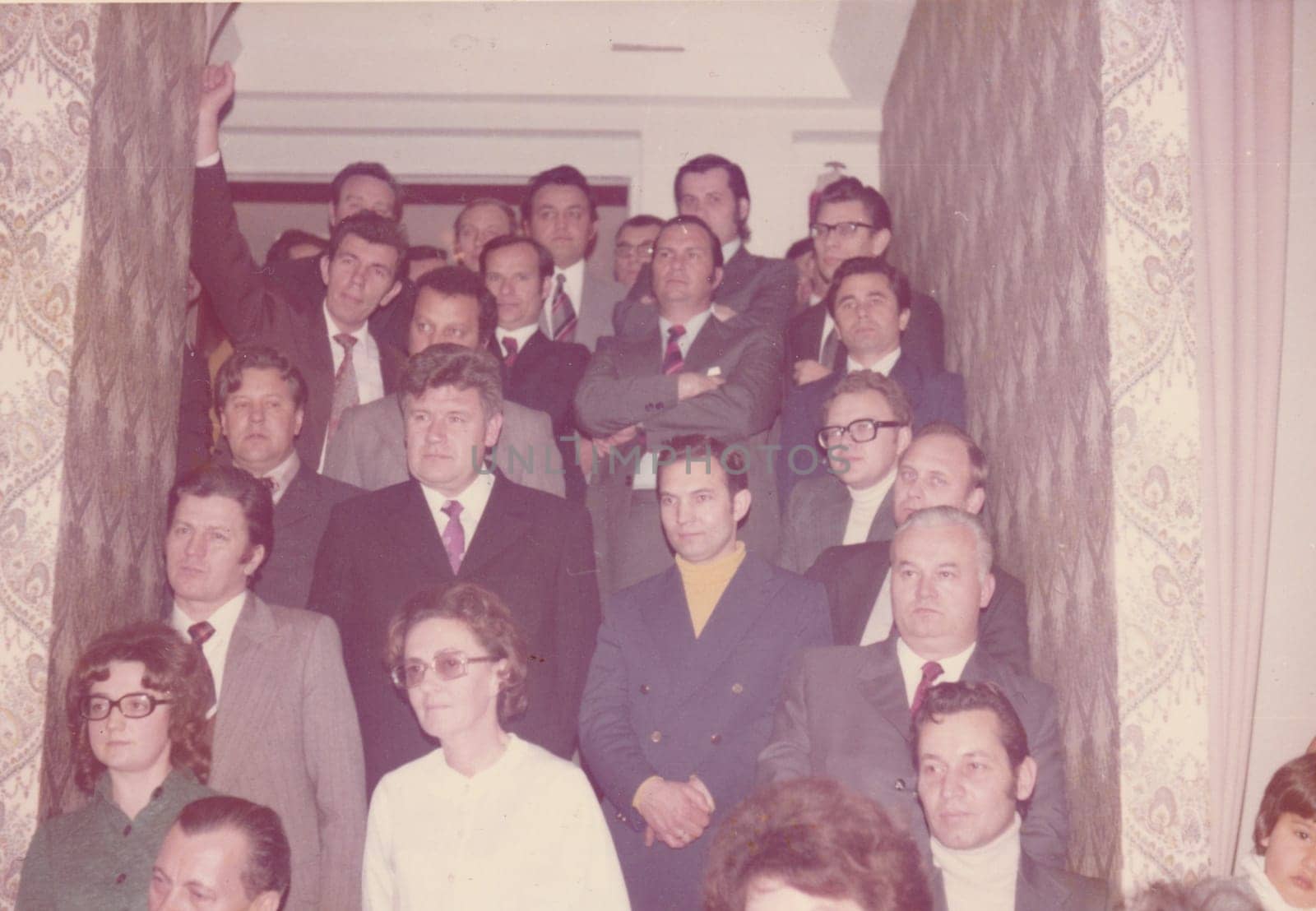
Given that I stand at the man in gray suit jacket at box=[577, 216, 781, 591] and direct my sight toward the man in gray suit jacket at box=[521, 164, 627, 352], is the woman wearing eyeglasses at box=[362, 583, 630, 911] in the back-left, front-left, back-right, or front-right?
back-left

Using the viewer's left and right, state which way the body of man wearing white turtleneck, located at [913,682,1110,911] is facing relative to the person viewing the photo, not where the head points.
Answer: facing the viewer and to the left of the viewer

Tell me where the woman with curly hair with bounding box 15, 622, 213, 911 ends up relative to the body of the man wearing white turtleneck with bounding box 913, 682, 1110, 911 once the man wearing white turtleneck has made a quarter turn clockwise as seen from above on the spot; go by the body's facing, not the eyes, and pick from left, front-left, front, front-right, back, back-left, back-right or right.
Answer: front-left

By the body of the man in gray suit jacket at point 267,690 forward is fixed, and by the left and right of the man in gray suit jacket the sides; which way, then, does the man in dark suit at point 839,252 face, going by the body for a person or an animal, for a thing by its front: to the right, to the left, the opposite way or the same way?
the same way

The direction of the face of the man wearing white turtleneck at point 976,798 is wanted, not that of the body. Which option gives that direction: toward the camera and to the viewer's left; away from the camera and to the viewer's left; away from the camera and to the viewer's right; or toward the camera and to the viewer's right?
toward the camera and to the viewer's left

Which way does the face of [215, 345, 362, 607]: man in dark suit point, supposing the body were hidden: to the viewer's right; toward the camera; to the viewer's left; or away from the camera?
toward the camera

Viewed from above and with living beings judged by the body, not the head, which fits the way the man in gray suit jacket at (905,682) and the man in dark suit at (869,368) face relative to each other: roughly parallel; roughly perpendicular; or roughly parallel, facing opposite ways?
roughly parallel

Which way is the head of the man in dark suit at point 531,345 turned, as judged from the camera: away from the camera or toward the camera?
toward the camera

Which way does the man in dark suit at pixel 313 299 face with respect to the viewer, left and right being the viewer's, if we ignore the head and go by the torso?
facing the viewer

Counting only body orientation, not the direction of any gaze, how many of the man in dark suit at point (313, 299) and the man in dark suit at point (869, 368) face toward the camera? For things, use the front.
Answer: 2

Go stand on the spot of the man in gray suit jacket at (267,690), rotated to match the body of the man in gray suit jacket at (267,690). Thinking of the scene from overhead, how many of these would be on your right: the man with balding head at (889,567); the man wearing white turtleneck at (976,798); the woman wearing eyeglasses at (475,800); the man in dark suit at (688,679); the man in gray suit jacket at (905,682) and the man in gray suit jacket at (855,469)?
0

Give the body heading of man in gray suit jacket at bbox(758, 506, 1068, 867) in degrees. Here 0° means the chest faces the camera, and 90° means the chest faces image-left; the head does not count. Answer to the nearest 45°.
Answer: approximately 0°

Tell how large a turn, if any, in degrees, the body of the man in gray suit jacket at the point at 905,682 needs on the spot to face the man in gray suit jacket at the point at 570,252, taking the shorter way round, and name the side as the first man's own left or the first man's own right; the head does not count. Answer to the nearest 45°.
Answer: approximately 135° to the first man's own right

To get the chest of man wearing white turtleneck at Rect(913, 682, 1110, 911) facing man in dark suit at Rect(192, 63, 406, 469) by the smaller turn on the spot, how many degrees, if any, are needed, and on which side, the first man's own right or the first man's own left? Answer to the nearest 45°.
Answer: approximately 90° to the first man's own right

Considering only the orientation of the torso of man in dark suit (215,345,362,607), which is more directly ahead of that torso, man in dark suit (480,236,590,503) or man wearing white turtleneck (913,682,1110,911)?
the man wearing white turtleneck

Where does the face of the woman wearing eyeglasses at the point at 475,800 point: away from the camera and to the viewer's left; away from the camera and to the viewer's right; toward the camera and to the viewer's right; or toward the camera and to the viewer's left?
toward the camera and to the viewer's left

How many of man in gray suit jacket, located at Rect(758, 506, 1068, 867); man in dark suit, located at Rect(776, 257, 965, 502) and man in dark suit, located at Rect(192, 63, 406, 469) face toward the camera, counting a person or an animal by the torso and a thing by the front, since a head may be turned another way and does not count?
3

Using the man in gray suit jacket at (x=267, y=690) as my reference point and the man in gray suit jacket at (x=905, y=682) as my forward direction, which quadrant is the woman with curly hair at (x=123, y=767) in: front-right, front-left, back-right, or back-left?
back-right

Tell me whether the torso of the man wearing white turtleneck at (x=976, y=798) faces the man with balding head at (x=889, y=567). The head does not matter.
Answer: no

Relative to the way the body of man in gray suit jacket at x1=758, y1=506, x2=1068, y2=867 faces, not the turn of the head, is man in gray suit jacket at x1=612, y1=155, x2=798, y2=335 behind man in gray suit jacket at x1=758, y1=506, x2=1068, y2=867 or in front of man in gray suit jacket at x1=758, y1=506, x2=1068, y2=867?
behind

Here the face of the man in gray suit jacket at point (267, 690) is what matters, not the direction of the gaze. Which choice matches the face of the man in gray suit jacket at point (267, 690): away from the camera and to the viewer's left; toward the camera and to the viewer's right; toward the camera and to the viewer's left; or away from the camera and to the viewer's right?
toward the camera and to the viewer's left

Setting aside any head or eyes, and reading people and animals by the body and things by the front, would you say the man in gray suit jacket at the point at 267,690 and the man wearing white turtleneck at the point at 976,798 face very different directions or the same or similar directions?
same or similar directions

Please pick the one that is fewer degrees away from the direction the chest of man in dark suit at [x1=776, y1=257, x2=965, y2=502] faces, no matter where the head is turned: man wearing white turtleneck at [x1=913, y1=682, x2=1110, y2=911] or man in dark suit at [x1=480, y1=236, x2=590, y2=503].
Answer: the man wearing white turtleneck
